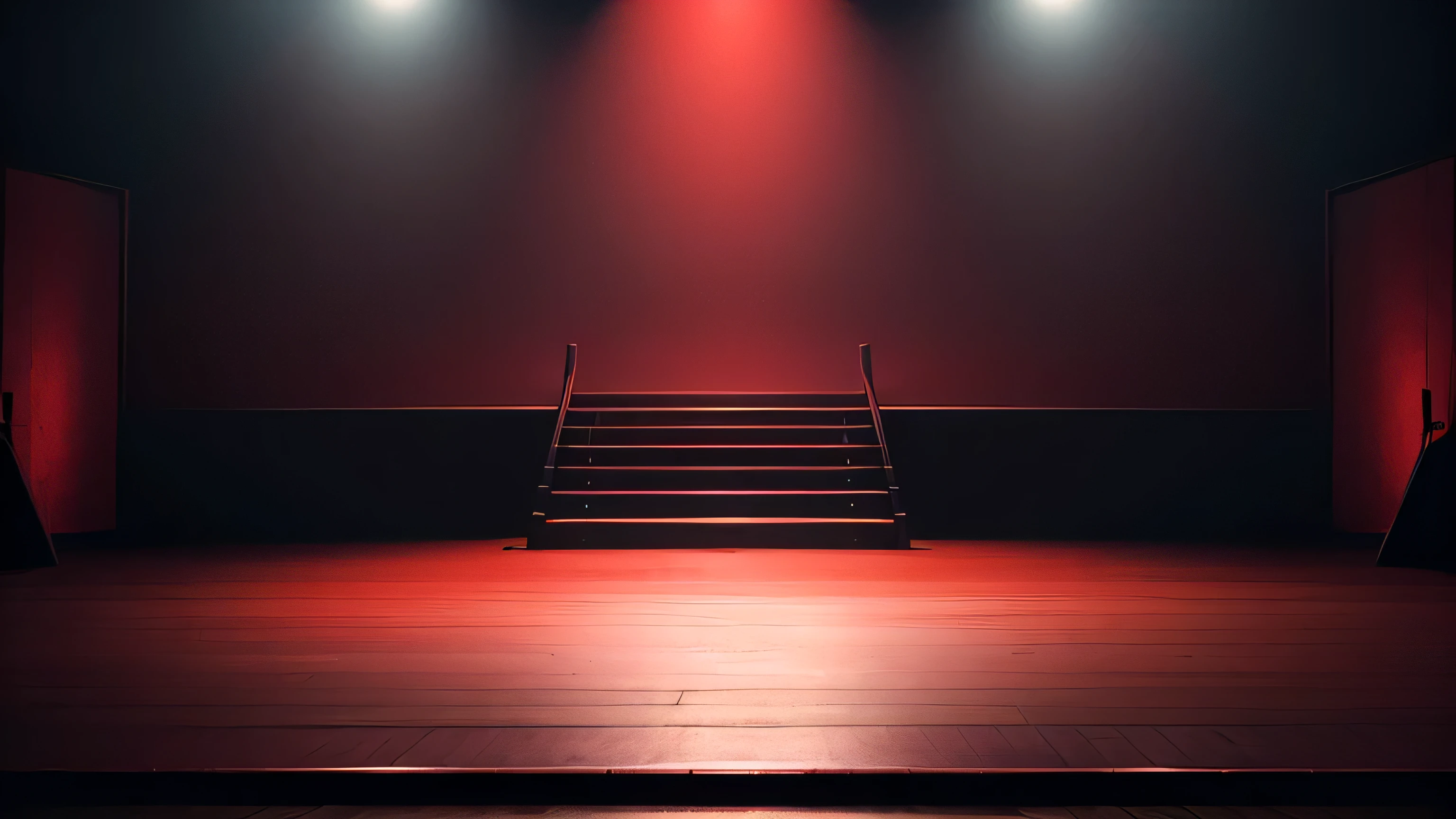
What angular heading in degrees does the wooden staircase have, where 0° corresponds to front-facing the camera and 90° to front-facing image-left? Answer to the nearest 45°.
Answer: approximately 0°
